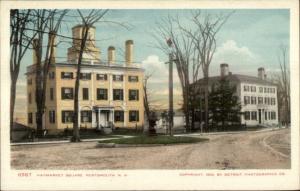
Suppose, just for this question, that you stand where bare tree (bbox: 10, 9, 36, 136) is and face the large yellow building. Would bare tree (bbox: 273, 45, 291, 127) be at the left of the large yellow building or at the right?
right

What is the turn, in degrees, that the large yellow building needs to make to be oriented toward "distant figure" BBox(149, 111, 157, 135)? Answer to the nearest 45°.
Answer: approximately 45° to its left

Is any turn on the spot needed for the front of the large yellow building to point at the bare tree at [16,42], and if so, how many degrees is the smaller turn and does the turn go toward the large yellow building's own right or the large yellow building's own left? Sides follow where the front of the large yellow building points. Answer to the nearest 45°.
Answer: approximately 90° to the large yellow building's own right

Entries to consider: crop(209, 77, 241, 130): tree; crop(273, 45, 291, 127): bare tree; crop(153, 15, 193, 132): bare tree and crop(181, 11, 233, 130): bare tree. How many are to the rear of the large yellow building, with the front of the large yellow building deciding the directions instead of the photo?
0

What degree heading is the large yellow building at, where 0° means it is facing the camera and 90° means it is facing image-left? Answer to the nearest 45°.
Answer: approximately 315°
